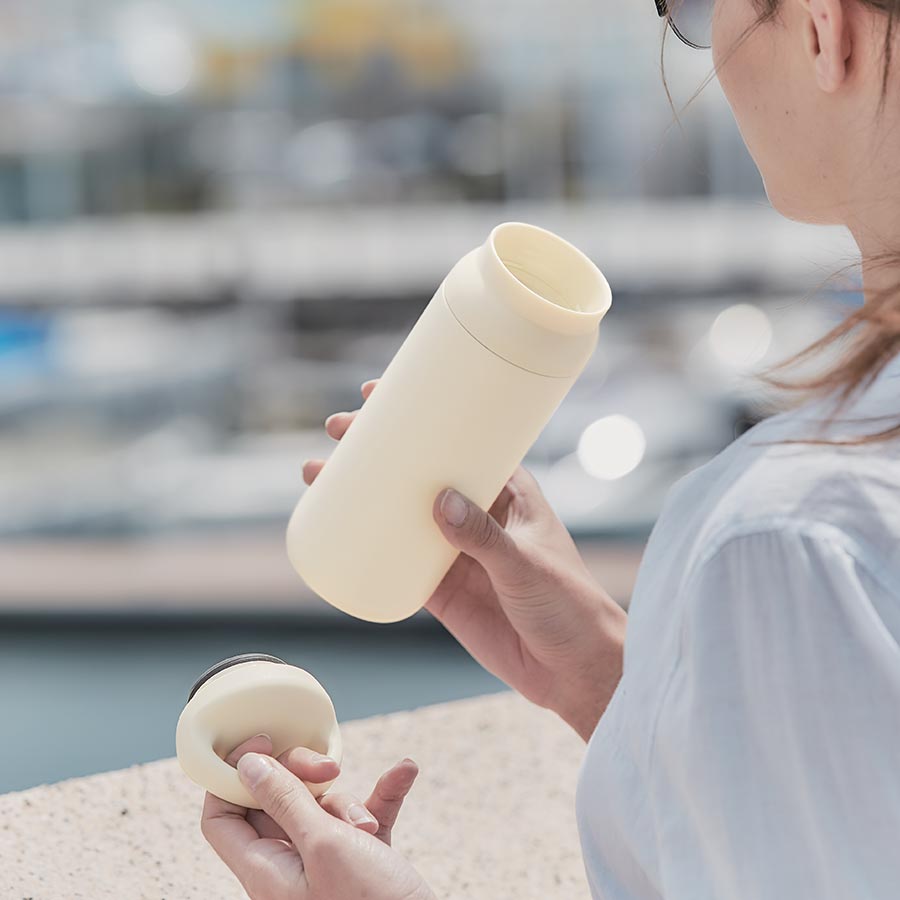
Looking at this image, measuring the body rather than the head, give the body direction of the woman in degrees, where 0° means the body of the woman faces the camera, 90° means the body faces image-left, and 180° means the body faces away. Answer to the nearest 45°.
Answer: approximately 135°

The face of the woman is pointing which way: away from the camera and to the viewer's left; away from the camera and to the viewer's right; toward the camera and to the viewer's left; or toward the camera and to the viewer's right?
away from the camera and to the viewer's left
